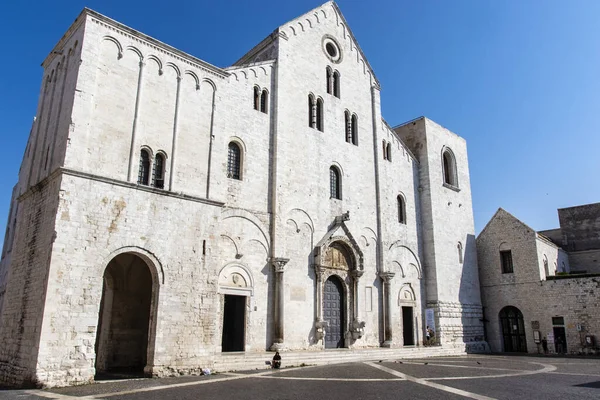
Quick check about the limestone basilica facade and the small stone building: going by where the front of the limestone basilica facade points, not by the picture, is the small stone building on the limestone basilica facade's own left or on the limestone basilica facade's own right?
on the limestone basilica facade's own left

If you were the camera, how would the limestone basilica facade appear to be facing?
facing the viewer and to the right of the viewer
